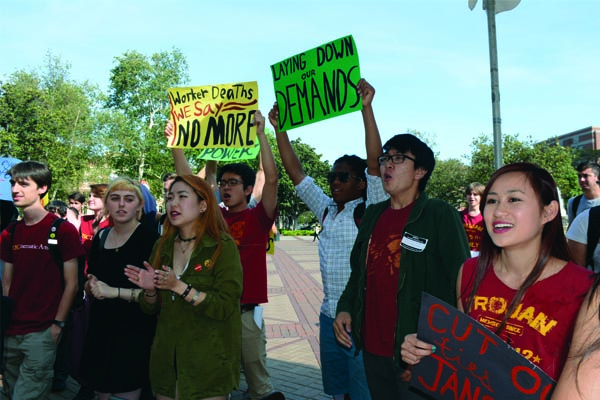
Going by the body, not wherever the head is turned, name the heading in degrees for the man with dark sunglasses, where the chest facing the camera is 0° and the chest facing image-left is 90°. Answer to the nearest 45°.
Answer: approximately 45°

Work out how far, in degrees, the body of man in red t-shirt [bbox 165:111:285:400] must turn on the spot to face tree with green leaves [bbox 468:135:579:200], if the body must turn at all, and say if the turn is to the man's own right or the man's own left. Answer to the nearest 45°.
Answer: approximately 180°

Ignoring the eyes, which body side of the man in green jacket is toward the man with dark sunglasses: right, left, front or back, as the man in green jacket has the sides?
right

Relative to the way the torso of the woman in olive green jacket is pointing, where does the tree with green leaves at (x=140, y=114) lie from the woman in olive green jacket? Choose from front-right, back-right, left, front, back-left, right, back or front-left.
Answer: back-right

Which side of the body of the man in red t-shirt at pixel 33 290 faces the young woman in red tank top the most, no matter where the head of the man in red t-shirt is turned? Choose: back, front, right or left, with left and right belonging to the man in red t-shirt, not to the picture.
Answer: left

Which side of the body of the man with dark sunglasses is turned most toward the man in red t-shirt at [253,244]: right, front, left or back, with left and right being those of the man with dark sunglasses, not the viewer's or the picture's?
right

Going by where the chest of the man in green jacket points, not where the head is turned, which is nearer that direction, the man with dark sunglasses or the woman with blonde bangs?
the woman with blonde bangs

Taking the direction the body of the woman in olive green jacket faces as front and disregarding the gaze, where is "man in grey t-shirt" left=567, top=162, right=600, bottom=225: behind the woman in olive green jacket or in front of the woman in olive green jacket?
behind

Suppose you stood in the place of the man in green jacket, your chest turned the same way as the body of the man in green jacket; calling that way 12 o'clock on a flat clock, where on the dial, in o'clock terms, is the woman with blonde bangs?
The woman with blonde bangs is roughly at 2 o'clock from the man in green jacket.

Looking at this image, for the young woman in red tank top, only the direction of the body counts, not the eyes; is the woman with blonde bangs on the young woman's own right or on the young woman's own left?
on the young woman's own right

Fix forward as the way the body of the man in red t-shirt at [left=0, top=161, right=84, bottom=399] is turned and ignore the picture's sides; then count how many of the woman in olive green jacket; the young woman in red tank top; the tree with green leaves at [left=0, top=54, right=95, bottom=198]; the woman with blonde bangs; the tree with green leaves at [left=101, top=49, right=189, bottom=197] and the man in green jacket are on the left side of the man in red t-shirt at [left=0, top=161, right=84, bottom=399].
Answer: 4

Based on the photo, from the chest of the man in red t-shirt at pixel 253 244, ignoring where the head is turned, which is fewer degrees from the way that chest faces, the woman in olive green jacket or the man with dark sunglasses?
the woman in olive green jacket
